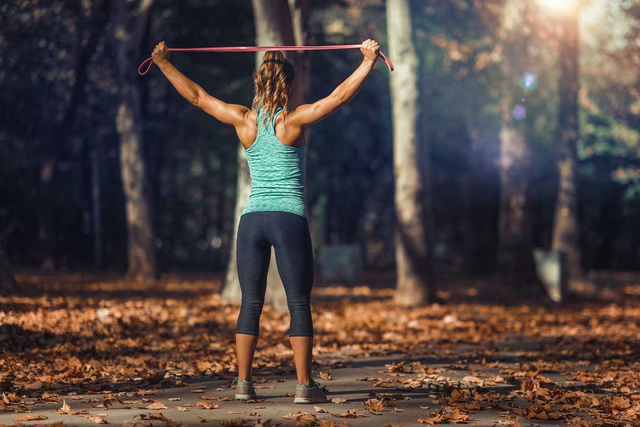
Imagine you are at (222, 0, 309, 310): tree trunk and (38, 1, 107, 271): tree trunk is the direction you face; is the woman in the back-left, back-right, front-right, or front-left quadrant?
back-left

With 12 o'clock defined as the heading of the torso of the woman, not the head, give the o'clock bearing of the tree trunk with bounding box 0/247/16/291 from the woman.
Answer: The tree trunk is roughly at 11 o'clock from the woman.

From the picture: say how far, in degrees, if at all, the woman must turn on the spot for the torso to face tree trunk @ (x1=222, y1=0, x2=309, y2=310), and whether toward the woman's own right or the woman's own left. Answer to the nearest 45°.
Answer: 0° — they already face it

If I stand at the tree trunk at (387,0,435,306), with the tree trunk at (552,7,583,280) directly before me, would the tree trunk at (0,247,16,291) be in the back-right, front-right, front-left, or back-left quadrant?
back-left

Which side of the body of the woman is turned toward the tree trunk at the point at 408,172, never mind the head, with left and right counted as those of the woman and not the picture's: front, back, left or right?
front

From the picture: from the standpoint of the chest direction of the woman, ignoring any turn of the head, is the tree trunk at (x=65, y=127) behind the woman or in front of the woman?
in front

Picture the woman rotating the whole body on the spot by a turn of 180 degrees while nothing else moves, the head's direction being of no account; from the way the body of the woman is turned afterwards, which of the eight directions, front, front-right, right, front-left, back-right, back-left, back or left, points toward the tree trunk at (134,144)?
back

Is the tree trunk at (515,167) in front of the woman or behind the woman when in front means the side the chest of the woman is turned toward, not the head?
in front

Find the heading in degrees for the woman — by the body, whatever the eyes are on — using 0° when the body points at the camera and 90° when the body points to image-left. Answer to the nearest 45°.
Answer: approximately 180°

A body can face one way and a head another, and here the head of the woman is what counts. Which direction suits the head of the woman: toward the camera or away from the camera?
away from the camera
